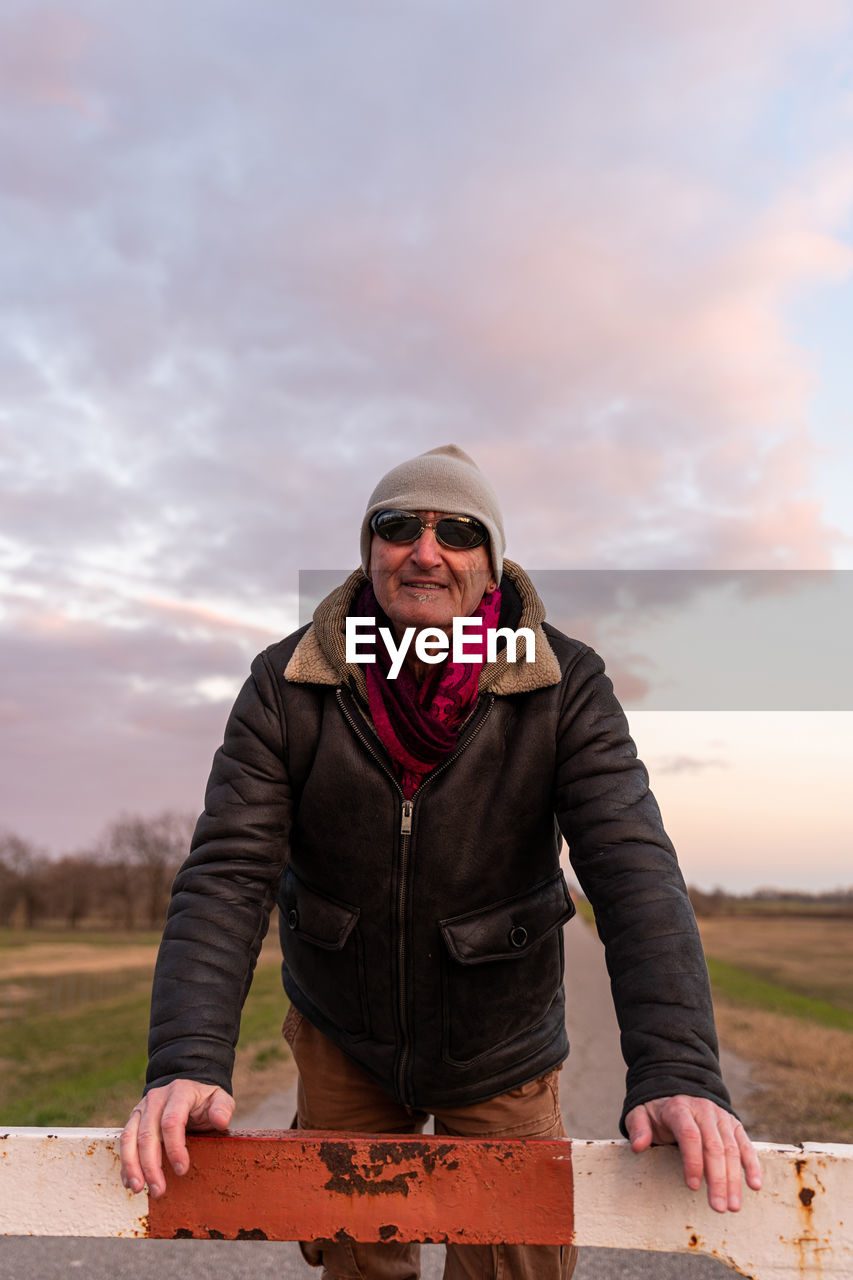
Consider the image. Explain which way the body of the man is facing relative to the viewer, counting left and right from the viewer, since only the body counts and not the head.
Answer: facing the viewer

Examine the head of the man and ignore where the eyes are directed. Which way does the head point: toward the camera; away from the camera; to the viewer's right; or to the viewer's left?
toward the camera

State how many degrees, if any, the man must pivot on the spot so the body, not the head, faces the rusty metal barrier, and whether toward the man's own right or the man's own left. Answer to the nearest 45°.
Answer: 0° — they already face it
